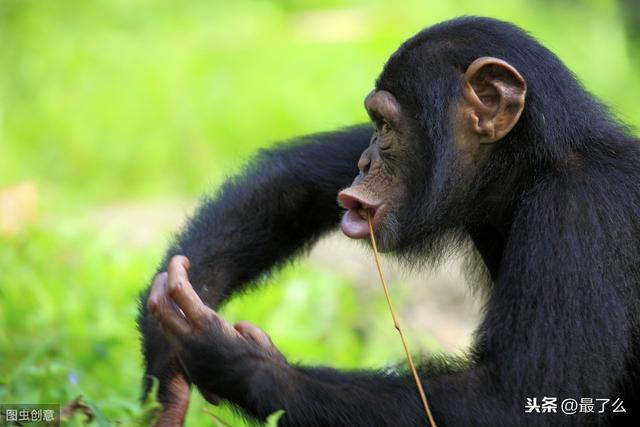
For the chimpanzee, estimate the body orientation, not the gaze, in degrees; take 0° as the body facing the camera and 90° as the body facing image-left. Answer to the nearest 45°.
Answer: approximately 90°
